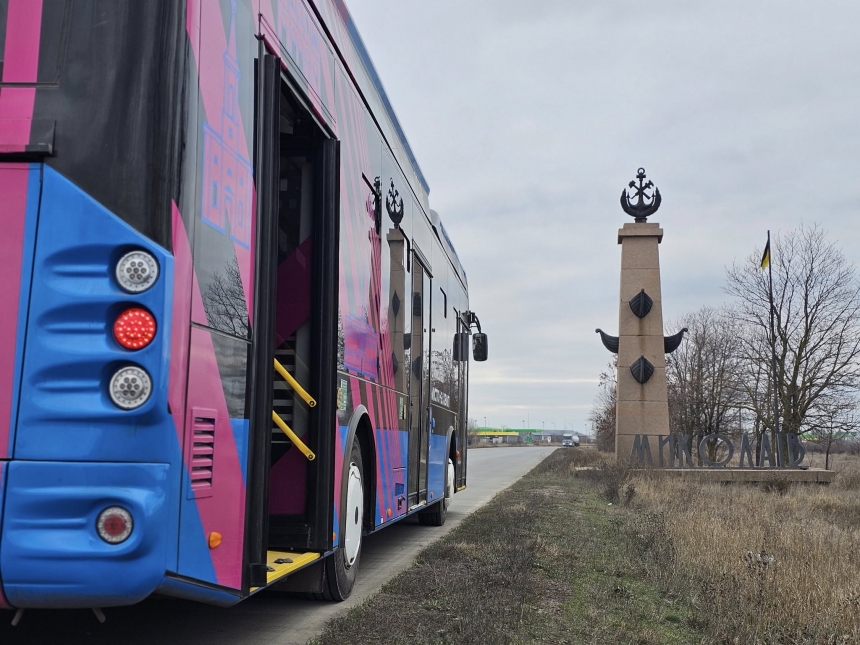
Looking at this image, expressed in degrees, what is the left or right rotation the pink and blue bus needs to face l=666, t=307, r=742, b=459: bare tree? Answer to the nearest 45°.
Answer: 0° — it already faces it

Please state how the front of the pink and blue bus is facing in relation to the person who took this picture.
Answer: facing away from the viewer and to the right of the viewer

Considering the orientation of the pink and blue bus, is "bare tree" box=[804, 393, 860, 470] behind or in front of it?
in front

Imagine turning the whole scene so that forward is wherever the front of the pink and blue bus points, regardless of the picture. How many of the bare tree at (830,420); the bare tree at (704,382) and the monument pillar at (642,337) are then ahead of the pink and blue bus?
3

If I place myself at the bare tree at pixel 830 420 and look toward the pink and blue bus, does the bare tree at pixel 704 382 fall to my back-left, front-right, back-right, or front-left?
back-right

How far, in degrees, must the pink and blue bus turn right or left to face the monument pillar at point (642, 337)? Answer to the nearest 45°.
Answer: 0° — it already faces it
